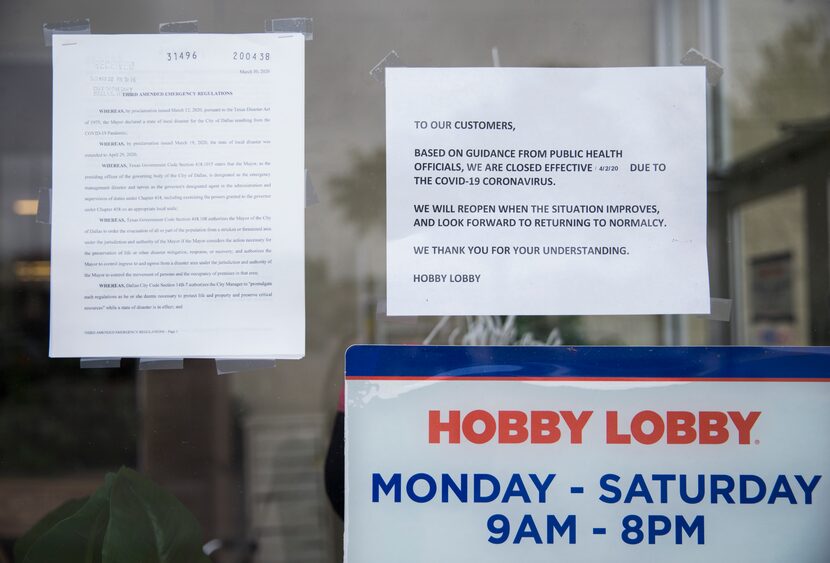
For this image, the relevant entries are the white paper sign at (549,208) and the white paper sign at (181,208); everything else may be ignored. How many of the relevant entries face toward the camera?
2

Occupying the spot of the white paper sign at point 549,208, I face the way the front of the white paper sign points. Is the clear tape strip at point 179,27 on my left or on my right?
on my right

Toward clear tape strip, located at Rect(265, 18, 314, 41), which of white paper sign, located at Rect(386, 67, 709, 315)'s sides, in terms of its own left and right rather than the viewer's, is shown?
right

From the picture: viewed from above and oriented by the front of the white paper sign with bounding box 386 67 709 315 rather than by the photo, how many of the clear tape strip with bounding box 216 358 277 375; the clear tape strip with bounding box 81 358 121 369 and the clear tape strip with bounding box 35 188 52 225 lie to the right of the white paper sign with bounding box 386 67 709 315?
3

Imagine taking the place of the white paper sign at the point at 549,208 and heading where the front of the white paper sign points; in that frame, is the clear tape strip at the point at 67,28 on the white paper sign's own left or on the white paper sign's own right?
on the white paper sign's own right

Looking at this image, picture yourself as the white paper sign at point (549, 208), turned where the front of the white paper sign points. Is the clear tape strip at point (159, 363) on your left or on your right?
on your right

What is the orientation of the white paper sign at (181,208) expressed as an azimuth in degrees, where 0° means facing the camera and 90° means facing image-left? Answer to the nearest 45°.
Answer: approximately 0°

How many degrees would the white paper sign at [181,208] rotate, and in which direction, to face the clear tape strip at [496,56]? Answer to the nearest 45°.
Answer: approximately 90° to its left

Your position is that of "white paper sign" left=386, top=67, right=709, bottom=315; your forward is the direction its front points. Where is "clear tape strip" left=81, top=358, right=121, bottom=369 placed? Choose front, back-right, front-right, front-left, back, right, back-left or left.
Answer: right

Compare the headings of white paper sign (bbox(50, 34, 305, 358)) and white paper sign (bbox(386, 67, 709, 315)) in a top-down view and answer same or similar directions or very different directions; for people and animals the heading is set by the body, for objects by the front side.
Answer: same or similar directions

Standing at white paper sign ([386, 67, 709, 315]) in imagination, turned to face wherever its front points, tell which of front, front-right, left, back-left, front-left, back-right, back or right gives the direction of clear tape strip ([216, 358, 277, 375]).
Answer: right

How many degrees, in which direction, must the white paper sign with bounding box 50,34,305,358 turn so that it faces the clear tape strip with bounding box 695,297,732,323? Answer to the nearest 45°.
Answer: approximately 90° to its left

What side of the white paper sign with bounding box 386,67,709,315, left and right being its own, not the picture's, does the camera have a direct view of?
front
